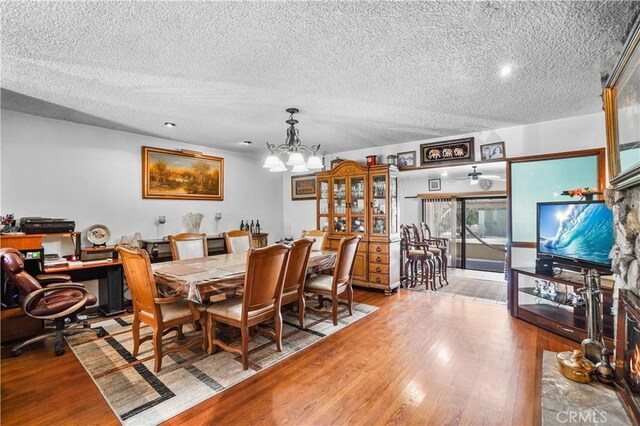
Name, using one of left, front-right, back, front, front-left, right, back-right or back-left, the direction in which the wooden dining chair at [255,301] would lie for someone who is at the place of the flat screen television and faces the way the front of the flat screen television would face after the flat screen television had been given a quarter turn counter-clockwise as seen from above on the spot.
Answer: right

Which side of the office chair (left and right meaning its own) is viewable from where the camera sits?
right

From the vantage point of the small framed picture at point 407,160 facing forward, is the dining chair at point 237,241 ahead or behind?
ahead

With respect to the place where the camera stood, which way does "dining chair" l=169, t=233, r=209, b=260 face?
facing the viewer and to the right of the viewer

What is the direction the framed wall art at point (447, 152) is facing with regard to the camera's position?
facing the viewer and to the left of the viewer

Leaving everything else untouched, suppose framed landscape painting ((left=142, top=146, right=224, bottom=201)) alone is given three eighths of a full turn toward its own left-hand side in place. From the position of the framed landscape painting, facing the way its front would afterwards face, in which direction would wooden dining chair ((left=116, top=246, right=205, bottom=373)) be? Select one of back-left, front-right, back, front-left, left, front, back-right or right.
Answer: back

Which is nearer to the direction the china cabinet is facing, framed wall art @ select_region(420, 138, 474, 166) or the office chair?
the office chair

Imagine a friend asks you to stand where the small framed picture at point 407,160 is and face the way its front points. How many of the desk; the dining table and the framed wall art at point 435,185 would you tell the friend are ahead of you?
2

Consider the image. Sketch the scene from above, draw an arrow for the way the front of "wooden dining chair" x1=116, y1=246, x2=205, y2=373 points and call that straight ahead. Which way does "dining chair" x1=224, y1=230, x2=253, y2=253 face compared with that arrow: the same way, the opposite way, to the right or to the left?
to the right

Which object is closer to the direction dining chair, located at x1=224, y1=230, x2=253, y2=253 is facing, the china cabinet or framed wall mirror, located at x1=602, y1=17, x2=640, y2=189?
the framed wall mirror

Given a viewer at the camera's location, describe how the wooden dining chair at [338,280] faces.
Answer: facing away from the viewer and to the left of the viewer

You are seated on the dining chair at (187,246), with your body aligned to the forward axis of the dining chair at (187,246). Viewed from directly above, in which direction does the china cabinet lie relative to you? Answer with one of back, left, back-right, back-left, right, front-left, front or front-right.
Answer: front-left

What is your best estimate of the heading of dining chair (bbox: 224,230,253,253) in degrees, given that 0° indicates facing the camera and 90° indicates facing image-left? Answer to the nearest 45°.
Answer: approximately 315°
